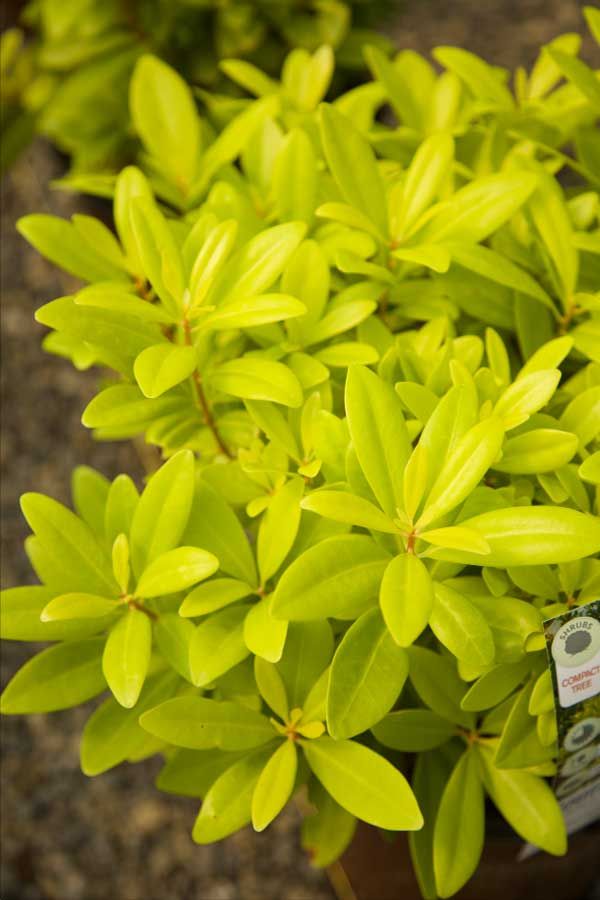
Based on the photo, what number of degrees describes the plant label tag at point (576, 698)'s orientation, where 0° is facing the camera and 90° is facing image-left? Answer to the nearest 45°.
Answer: approximately 0°
